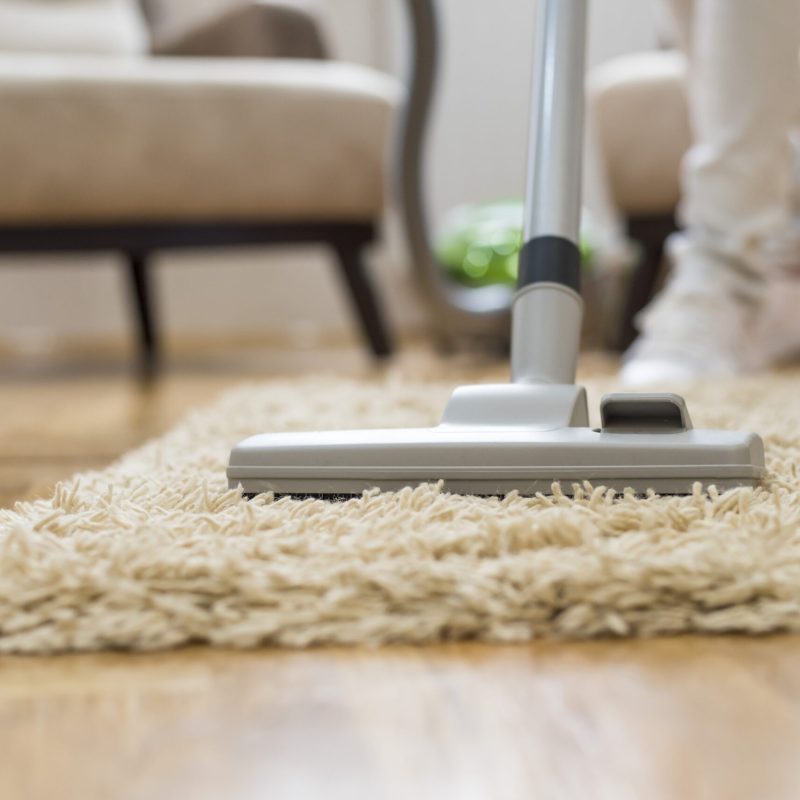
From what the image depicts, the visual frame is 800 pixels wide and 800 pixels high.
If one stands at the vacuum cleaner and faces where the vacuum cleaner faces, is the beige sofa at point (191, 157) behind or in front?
behind

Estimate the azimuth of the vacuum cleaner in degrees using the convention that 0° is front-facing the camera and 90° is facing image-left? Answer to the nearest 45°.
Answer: approximately 0°
